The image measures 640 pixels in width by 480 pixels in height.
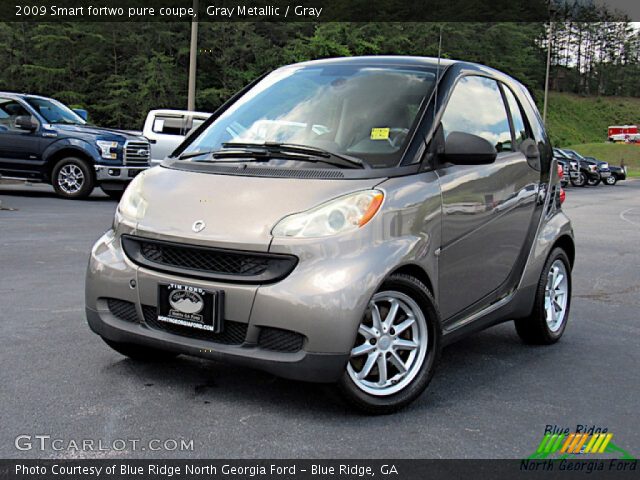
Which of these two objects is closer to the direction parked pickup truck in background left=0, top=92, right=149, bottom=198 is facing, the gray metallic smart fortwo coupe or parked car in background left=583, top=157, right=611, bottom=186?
the gray metallic smart fortwo coupe

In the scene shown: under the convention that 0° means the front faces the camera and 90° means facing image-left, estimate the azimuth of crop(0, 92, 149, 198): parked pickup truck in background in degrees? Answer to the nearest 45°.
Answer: approximately 315°

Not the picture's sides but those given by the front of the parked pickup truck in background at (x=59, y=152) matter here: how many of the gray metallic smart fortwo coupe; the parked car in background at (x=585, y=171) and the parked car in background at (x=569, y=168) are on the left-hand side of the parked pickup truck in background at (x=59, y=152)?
2

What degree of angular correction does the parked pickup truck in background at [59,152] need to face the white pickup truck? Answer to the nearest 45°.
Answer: approximately 90° to its left
